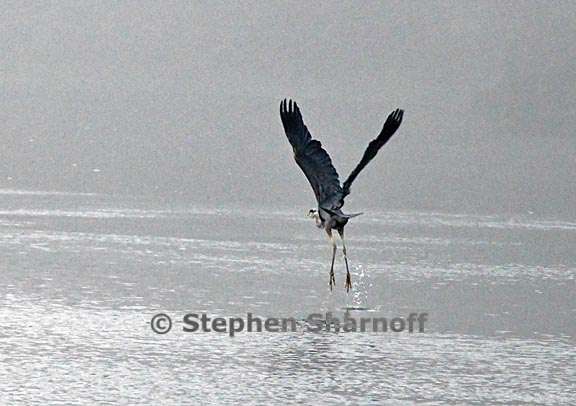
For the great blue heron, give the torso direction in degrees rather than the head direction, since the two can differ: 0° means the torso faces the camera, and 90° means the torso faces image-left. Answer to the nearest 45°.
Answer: approximately 135°
